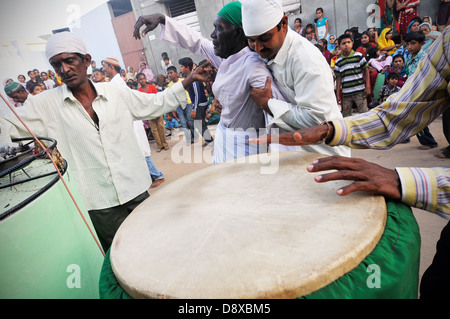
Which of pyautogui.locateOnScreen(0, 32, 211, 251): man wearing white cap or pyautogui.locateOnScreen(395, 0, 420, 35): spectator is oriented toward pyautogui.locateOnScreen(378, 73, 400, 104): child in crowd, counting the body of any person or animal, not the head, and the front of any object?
the spectator

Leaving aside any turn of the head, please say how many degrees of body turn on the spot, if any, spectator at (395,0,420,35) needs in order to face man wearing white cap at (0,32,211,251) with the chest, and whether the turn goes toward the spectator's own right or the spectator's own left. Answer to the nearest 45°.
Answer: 0° — they already face them

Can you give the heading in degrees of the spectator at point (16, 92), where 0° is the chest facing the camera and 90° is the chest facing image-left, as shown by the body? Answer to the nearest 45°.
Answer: approximately 315°

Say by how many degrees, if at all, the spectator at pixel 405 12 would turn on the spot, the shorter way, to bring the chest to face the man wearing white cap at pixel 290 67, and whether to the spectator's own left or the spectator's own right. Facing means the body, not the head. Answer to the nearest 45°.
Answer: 0° — they already face them

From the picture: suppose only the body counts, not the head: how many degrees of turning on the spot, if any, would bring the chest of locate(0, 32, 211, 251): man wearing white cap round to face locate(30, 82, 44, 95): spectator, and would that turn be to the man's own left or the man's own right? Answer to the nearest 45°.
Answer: approximately 180°

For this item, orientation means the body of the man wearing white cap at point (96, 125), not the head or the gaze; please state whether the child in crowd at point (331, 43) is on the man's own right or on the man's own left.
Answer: on the man's own left

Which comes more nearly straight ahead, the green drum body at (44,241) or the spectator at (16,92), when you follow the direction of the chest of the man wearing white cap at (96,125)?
the green drum body

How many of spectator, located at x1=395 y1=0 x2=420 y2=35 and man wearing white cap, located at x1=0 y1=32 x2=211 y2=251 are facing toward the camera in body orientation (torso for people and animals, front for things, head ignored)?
2

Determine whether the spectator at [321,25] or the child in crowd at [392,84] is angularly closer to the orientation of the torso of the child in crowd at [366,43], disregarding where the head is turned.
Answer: the child in crowd

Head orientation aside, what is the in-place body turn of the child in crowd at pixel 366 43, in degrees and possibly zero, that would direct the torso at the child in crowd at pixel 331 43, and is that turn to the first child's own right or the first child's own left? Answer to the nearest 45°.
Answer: approximately 90° to the first child's own right
